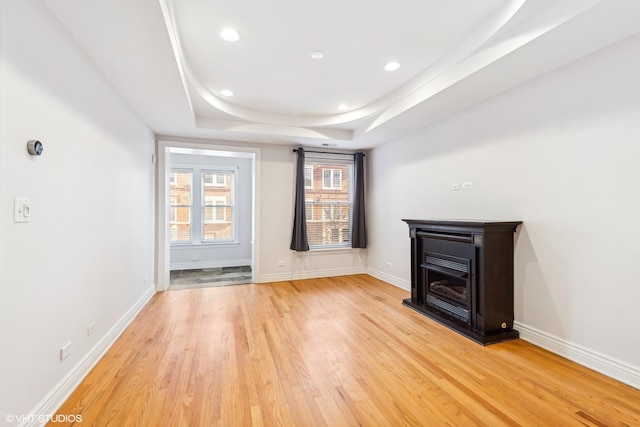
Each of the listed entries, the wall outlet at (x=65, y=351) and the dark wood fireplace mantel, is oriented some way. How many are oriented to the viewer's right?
1

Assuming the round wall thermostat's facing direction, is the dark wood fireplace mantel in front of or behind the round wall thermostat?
in front

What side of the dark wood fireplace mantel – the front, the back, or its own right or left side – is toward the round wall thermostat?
front

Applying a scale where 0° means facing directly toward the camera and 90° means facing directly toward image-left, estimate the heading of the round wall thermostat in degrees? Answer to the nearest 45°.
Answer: approximately 315°

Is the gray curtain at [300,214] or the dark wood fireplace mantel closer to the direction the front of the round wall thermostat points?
the dark wood fireplace mantel

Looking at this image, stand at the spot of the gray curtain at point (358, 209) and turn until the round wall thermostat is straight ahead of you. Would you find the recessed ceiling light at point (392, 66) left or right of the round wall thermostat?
left

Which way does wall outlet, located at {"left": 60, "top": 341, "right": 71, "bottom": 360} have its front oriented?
to the viewer's right

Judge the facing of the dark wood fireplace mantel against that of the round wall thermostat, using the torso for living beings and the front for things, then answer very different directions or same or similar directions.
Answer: very different directions

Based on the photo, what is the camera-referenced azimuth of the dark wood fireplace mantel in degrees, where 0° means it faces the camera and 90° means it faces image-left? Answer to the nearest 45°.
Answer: approximately 45°

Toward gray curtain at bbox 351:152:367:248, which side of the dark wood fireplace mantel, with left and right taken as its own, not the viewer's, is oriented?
right
